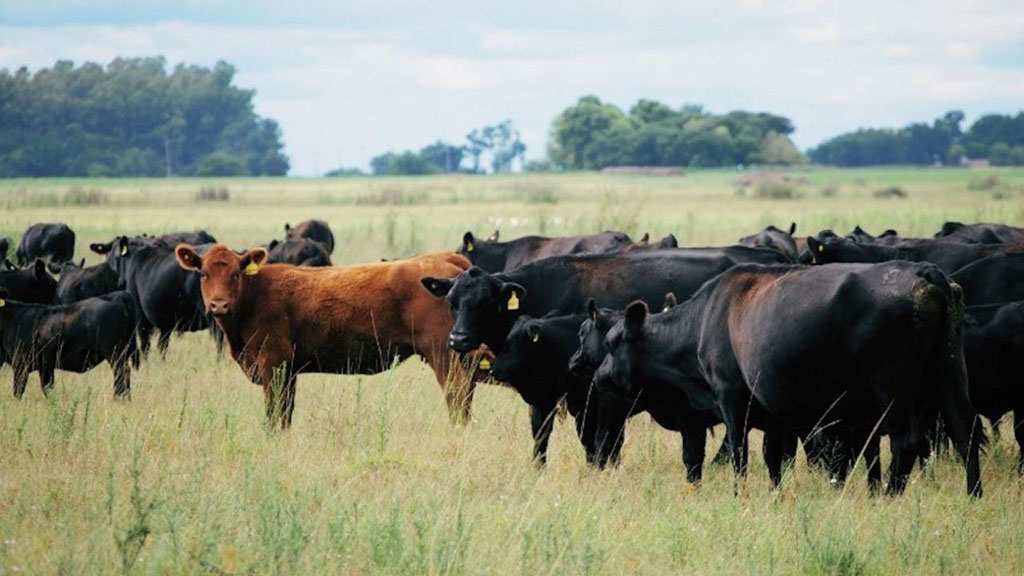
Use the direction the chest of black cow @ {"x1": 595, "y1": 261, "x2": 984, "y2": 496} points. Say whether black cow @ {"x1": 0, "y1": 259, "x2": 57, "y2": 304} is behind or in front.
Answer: in front

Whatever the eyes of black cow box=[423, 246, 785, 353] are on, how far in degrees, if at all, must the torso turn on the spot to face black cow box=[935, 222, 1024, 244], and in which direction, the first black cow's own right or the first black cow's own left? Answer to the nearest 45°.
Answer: approximately 135° to the first black cow's own right

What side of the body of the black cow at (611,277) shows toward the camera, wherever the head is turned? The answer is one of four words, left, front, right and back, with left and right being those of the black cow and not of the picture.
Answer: left

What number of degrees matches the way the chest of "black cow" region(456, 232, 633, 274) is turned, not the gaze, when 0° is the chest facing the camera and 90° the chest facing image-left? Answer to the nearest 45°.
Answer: approximately 90°

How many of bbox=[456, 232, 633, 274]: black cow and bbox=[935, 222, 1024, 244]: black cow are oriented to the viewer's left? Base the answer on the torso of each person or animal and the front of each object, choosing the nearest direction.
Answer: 2

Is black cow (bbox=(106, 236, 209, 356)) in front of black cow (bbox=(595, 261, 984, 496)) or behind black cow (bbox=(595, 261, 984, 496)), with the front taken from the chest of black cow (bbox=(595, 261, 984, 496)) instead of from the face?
in front

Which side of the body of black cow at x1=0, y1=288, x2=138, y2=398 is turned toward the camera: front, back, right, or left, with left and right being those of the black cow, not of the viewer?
left

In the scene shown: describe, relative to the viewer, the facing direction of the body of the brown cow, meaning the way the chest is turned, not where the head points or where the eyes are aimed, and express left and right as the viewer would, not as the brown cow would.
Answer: facing to the left of the viewer

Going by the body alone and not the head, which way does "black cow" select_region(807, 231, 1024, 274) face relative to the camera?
to the viewer's left

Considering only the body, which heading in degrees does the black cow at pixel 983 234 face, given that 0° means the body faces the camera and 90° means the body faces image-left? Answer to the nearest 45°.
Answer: approximately 90°
